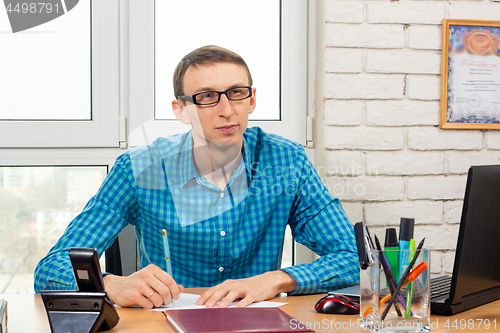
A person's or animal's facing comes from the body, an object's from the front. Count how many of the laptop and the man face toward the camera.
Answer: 1

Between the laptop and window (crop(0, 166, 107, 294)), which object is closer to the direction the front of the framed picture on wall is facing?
the laptop

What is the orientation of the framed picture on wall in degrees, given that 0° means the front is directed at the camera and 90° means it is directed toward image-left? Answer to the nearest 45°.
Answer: approximately 0°

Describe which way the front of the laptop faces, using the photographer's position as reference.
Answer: facing away from the viewer and to the left of the viewer

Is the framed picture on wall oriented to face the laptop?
yes

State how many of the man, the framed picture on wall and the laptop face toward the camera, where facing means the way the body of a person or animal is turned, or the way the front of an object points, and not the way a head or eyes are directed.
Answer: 2

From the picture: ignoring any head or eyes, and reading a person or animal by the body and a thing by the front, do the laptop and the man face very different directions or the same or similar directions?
very different directions

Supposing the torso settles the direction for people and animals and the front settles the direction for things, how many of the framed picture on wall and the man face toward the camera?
2
